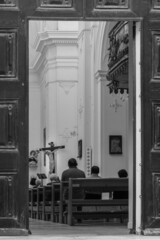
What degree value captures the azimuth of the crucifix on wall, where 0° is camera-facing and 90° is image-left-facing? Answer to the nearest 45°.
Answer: approximately 0°

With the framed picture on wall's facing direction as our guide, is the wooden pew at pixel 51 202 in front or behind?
in front

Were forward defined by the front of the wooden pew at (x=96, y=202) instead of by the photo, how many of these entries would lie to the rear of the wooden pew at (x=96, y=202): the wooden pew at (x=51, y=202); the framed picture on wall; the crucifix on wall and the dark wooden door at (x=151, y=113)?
1

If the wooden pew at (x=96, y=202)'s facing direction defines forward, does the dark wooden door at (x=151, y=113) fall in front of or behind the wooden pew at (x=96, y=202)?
behind

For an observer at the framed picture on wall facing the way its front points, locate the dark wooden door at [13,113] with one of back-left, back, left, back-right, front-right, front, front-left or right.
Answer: front

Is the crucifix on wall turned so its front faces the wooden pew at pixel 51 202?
yes

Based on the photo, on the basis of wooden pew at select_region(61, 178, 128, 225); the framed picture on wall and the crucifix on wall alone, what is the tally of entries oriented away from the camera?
1

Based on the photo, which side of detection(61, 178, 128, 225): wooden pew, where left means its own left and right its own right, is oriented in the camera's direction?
back

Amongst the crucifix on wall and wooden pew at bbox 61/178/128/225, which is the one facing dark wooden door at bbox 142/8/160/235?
the crucifix on wall
